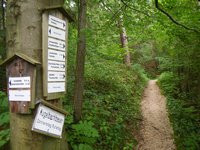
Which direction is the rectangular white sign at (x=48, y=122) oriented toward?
toward the camera

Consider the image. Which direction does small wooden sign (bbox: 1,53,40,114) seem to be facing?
toward the camera

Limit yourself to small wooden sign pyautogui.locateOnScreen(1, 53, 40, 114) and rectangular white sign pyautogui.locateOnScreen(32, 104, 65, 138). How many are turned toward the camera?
2

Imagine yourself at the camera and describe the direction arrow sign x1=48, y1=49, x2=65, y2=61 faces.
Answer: facing the viewer and to the right of the viewer
